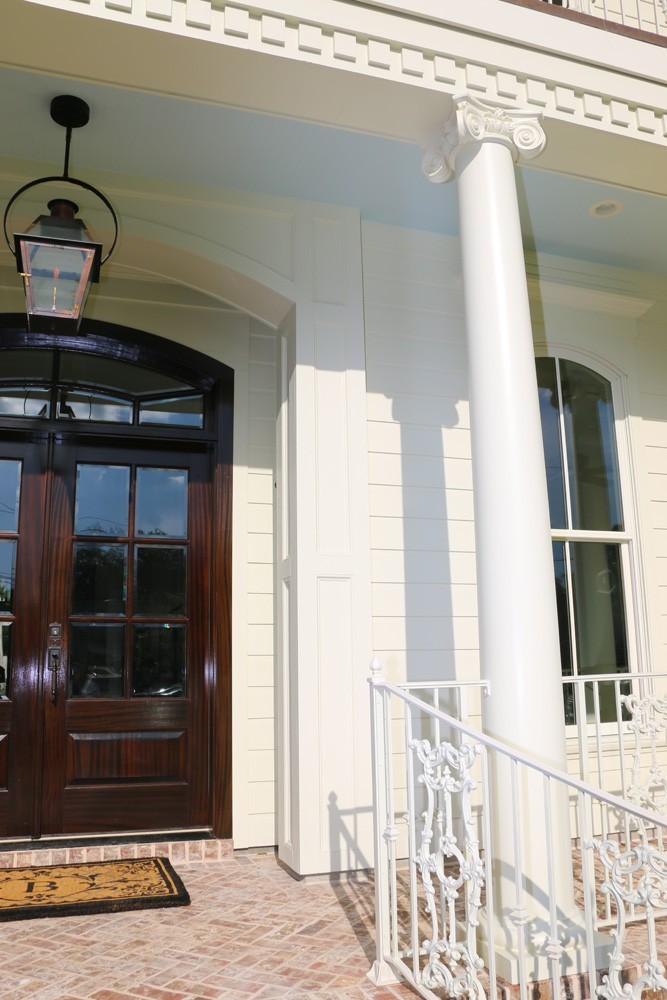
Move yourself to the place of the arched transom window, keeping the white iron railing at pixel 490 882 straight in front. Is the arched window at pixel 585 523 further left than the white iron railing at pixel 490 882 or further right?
left

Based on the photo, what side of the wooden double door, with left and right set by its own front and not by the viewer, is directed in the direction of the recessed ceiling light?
left

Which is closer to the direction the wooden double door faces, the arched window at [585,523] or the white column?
the white column

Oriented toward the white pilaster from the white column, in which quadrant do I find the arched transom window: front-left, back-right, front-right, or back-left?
front-left

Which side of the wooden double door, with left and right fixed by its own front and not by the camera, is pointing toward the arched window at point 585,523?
left

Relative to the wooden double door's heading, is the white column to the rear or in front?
in front

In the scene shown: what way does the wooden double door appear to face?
toward the camera

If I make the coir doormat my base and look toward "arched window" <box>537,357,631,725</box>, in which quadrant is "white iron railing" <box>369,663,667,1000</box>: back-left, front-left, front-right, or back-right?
front-right

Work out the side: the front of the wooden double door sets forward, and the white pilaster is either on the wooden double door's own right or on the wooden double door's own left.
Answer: on the wooden double door's own left
